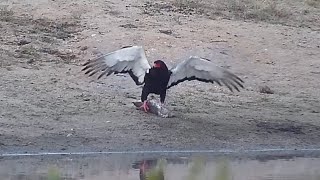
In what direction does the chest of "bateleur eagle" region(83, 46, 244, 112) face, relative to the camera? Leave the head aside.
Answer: toward the camera
